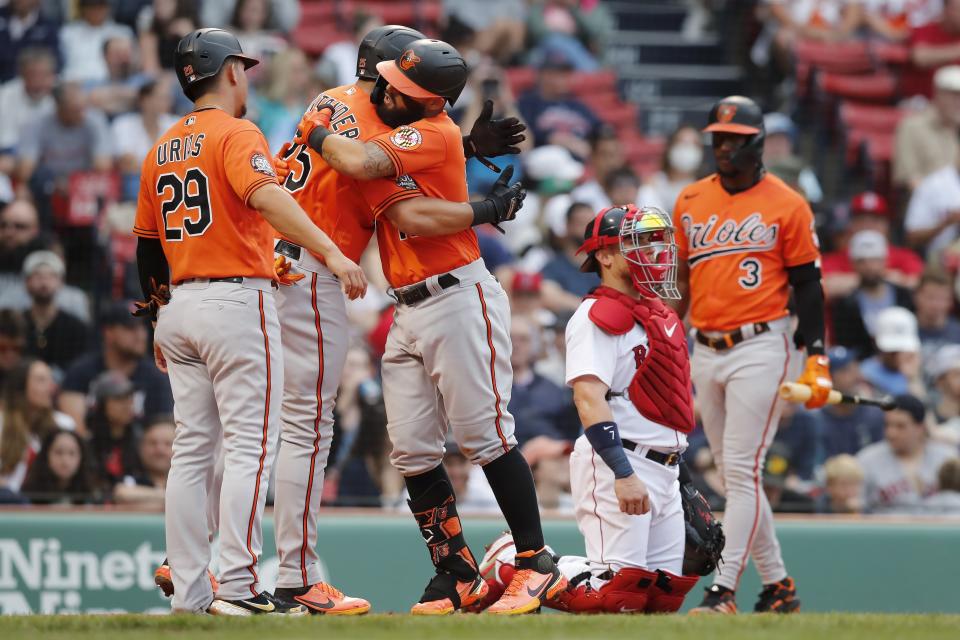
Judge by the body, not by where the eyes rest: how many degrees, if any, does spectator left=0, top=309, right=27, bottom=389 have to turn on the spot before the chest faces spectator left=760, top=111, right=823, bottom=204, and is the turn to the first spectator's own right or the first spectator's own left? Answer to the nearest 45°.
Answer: approximately 90° to the first spectator's own left

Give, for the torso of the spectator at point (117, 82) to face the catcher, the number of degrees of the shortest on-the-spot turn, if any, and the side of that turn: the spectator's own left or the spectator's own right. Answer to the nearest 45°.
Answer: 0° — they already face them

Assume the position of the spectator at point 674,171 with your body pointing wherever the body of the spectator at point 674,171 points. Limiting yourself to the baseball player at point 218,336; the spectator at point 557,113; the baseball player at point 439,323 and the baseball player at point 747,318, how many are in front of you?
3

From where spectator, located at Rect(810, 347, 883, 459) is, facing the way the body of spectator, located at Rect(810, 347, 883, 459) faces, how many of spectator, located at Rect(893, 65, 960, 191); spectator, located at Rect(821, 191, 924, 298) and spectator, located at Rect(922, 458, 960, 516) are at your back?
2

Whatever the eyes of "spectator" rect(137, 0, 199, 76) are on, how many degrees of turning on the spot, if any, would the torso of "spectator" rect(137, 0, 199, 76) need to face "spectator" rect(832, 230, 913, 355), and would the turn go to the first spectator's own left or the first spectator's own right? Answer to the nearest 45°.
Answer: approximately 45° to the first spectator's own left
